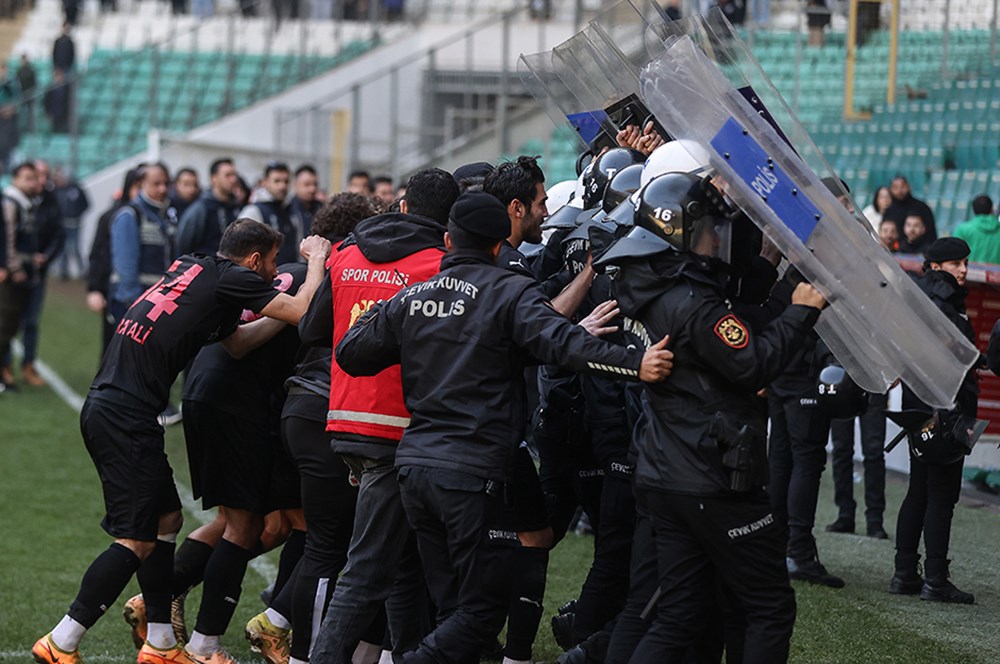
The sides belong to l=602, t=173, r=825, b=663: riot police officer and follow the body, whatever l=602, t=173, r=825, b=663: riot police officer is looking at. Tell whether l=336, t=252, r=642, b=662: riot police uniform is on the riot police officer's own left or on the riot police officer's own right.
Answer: on the riot police officer's own left

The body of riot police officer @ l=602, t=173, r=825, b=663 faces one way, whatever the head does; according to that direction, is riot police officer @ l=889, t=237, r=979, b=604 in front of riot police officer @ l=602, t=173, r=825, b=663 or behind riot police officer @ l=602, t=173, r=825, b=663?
in front

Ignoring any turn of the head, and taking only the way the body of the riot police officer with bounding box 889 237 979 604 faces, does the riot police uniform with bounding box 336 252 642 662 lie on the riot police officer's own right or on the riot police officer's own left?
on the riot police officer's own right

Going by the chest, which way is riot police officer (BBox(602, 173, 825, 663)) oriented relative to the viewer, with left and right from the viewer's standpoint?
facing away from the viewer and to the right of the viewer

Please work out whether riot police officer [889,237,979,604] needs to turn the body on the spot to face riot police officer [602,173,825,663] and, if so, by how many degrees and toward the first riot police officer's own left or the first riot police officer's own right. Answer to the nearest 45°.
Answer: approximately 90° to the first riot police officer's own right
